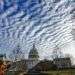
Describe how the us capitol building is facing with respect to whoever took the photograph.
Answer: facing the viewer and to the right of the viewer
